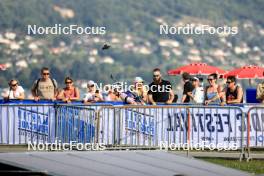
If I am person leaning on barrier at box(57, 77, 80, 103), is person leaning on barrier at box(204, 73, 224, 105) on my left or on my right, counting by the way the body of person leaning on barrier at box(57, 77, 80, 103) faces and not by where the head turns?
on my left

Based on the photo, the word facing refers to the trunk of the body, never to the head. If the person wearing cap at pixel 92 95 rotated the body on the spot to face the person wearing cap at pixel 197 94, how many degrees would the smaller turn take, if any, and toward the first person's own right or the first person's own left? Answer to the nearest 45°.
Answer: approximately 90° to the first person's own left

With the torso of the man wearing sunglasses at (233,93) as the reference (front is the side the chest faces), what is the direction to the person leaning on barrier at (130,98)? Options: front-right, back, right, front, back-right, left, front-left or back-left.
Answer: front-right

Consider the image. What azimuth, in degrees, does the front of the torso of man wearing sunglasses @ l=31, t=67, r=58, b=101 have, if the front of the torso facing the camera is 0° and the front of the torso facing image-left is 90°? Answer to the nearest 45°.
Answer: approximately 0°

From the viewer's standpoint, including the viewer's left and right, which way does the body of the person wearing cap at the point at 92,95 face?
facing the viewer

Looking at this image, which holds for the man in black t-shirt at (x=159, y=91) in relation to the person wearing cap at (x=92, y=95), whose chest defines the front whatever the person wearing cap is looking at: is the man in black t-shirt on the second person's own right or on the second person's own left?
on the second person's own left

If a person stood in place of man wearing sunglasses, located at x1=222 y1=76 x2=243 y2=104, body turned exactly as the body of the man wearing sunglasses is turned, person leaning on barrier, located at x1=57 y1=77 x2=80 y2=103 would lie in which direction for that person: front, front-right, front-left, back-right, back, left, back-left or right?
front-right

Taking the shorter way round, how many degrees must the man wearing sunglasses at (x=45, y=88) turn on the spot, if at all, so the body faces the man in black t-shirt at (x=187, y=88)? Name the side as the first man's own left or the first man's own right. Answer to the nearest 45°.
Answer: approximately 90° to the first man's own left

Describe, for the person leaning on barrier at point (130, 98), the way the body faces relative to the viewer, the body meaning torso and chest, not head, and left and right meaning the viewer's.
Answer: facing the viewer and to the left of the viewer

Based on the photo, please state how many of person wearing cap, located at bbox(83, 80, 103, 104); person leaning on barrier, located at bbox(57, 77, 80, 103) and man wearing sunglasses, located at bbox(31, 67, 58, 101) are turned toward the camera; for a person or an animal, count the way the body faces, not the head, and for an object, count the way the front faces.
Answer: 3

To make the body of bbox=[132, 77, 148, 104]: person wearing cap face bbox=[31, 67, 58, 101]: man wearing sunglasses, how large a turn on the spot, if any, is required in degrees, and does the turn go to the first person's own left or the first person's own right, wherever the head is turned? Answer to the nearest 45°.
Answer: approximately 90° to the first person's own right

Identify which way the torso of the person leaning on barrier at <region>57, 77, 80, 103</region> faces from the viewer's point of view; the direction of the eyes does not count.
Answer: toward the camera
